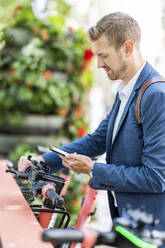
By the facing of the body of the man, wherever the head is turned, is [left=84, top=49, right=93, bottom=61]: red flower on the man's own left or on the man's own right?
on the man's own right

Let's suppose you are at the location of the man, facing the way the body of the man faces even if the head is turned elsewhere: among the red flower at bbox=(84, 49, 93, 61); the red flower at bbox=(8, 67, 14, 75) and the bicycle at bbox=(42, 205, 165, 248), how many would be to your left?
1

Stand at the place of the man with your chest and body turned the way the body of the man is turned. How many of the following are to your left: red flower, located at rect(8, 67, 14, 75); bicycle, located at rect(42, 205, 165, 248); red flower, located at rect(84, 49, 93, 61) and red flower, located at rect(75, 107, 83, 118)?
1

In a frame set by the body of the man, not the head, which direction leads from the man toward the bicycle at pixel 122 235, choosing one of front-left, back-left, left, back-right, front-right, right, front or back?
left

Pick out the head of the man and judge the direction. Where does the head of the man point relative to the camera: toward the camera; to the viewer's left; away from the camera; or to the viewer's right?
to the viewer's left

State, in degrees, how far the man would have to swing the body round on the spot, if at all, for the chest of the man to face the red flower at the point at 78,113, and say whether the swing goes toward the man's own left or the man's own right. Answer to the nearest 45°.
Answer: approximately 90° to the man's own right

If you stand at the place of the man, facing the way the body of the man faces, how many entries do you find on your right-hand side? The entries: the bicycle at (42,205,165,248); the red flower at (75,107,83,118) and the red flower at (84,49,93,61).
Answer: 2

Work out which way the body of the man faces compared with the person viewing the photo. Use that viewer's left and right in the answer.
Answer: facing to the left of the viewer
